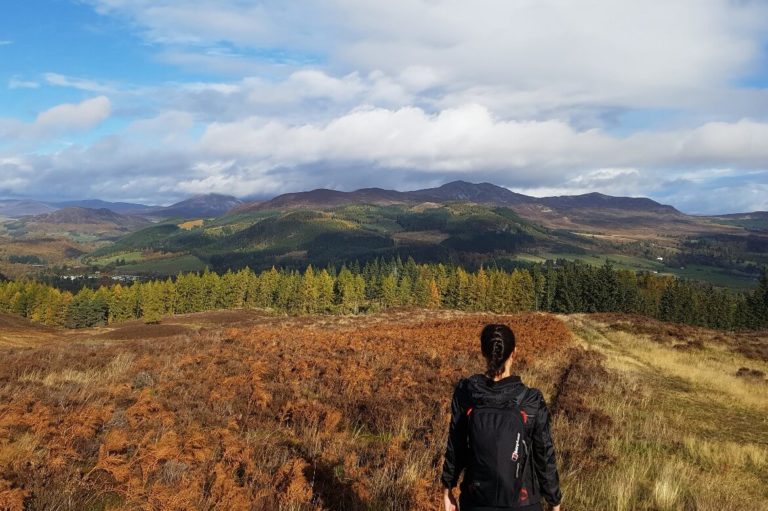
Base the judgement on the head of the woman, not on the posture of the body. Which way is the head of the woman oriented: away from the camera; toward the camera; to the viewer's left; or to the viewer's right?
away from the camera

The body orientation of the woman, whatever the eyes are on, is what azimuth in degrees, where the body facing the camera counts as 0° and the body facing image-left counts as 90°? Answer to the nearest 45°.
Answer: approximately 180°
